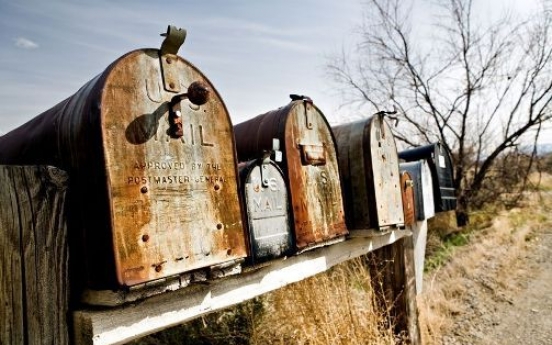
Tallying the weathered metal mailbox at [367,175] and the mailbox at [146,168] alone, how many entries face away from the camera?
0

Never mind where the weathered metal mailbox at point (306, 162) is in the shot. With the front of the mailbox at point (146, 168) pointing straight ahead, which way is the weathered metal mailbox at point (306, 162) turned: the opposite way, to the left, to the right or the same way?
the same way

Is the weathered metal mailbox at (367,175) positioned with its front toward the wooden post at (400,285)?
no

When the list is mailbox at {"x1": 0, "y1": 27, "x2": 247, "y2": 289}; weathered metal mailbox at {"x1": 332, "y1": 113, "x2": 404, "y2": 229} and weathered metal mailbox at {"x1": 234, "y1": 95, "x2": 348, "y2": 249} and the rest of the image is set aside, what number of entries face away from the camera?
0

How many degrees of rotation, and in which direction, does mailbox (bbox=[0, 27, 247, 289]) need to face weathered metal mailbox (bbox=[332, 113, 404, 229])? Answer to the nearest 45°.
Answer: approximately 90° to its left

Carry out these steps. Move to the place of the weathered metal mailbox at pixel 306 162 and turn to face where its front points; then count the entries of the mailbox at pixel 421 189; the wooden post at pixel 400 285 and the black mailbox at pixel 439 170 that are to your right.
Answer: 0

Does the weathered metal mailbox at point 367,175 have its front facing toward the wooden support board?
no

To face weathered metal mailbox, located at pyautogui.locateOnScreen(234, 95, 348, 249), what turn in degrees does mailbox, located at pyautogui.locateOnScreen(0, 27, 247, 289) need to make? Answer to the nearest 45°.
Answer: approximately 90° to its left

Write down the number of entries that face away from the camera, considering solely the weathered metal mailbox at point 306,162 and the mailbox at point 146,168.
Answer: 0

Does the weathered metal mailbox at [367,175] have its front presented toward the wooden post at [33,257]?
no

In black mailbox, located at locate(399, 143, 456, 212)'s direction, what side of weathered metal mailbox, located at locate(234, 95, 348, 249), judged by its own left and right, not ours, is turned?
left

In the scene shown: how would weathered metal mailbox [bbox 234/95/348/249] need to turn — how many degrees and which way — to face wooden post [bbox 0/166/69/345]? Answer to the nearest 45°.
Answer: approximately 90° to its right

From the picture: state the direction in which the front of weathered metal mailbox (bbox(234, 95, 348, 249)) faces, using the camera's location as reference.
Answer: facing the viewer and to the right of the viewer

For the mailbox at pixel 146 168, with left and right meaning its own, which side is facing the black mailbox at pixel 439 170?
left
